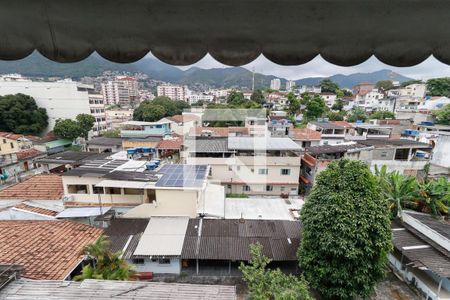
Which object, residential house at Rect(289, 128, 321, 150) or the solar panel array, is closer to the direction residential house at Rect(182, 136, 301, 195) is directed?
the solar panel array

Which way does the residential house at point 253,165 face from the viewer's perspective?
toward the camera

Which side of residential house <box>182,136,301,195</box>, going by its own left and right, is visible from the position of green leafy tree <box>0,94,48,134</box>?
right

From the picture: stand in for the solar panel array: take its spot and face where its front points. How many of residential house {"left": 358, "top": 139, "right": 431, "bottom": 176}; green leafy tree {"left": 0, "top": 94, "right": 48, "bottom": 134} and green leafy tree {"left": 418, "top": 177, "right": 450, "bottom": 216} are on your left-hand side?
2

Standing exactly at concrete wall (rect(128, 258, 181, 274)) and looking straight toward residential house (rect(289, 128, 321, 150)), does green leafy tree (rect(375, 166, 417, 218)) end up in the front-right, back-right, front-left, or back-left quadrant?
front-right

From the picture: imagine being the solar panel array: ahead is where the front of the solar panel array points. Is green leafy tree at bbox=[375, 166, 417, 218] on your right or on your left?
on your left

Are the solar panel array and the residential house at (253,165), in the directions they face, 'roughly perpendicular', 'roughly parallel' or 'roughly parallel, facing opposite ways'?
roughly parallel

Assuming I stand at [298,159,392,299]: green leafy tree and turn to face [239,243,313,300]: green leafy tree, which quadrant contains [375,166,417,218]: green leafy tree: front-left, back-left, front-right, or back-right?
back-right

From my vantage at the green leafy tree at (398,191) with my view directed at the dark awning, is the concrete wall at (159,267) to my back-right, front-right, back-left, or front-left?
front-right

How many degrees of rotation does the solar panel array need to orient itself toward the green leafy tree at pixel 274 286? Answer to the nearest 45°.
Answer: approximately 45° to its left

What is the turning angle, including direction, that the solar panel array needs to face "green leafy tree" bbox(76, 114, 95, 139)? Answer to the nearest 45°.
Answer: approximately 135° to its right

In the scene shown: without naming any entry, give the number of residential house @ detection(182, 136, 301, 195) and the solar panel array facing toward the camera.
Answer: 2

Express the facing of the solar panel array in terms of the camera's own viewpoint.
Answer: facing the viewer

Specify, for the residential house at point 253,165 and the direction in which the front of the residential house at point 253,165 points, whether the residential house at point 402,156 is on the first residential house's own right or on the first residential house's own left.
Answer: on the first residential house's own left

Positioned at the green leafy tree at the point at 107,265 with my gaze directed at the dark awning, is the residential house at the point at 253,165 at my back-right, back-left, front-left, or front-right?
back-left

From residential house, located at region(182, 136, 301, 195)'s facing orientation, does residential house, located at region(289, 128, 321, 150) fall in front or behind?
behind

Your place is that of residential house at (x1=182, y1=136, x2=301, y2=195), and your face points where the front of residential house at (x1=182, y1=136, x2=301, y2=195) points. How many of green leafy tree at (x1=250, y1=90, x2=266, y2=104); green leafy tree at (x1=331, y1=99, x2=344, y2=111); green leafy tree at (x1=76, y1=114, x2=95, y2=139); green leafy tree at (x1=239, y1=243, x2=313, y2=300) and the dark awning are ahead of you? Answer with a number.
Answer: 2

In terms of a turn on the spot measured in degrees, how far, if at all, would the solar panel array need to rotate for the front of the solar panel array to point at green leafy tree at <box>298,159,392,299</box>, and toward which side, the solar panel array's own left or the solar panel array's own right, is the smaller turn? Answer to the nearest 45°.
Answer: approximately 45° to the solar panel array's own left

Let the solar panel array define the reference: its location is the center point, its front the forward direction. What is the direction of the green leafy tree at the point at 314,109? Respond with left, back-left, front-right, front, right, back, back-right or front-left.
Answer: back-left
